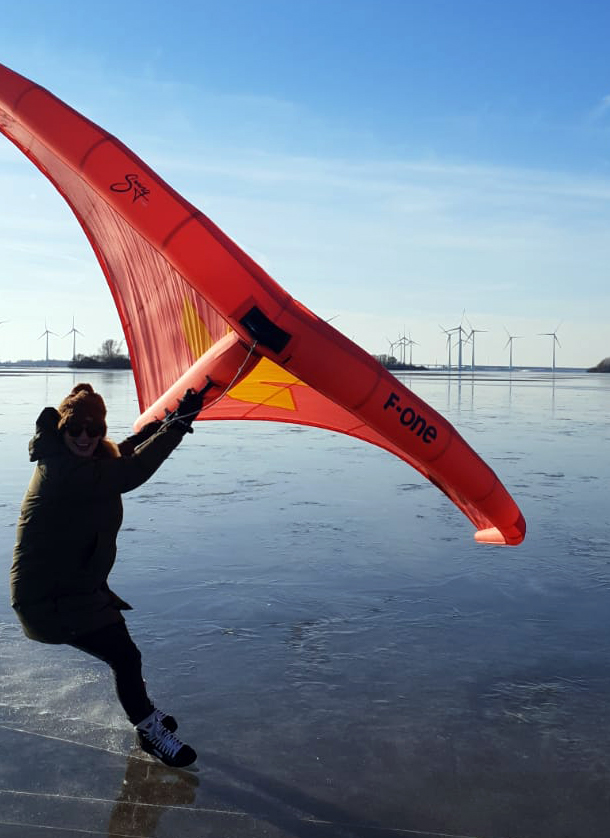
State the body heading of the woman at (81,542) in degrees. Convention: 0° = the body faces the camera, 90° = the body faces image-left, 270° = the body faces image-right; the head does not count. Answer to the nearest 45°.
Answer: approximately 315°
